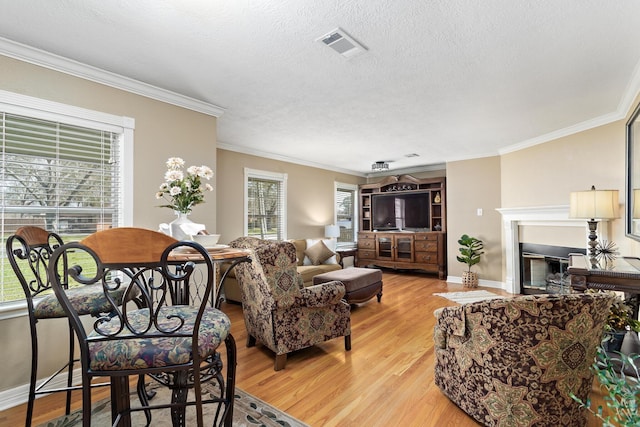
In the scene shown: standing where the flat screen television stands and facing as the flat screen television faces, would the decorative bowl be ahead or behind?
ahead

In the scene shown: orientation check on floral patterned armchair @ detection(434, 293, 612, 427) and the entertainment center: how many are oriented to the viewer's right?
0

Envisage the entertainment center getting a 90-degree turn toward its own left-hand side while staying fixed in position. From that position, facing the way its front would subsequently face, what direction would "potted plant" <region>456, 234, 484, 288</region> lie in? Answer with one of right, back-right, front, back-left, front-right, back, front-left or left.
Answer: front

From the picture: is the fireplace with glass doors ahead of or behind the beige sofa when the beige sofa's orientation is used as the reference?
ahead

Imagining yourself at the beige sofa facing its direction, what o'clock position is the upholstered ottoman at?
The upholstered ottoman is roughly at 12 o'clock from the beige sofa.

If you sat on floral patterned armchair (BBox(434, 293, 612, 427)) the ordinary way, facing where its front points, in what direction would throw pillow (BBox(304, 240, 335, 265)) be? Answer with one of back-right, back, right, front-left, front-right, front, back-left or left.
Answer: front

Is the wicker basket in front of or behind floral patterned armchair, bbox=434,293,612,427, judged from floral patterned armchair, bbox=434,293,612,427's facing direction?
in front

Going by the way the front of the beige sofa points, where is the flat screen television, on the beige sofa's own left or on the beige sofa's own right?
on the beige sofa's own left

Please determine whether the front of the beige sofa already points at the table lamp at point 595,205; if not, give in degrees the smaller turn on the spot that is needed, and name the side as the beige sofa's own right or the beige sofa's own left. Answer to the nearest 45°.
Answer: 0° — it already faces it

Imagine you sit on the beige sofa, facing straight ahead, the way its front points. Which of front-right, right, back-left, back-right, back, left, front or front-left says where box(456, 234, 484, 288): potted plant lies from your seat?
front-left

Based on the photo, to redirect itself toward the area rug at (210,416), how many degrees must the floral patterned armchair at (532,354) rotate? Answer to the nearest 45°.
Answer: approximately 90° to its left

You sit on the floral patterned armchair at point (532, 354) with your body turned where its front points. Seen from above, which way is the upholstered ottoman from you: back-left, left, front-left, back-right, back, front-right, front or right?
front

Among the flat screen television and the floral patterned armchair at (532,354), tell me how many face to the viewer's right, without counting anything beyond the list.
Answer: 0

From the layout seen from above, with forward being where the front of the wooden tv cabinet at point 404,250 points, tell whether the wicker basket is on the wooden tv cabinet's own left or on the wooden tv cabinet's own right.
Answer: on the wooden tv cabinet's own left
